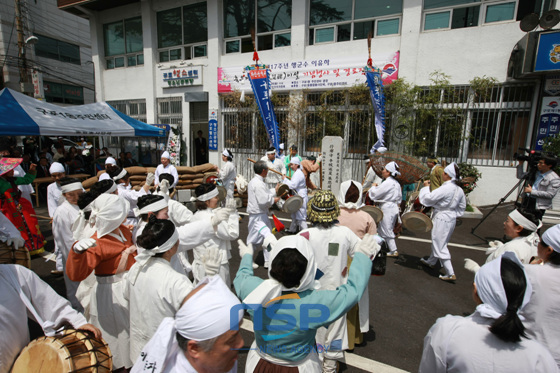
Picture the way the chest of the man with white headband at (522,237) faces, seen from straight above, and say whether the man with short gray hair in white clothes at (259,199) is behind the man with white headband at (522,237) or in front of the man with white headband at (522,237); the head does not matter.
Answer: in front

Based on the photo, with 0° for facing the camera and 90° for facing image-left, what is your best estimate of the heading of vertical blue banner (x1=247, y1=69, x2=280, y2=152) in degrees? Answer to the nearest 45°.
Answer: approximately 0°

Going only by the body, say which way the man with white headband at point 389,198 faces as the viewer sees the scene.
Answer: to the viewer's left

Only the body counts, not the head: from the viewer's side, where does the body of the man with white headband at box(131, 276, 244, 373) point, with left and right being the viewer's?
facing to the right of the viewer

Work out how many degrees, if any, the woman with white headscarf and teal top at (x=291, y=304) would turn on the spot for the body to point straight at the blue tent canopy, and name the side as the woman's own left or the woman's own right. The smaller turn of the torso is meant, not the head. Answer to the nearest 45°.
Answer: approximately 45° to the woman's own left

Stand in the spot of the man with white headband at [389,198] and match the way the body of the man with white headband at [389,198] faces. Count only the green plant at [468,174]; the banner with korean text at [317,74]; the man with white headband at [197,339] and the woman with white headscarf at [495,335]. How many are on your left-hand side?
2

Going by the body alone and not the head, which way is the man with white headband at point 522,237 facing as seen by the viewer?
to the viewer's left

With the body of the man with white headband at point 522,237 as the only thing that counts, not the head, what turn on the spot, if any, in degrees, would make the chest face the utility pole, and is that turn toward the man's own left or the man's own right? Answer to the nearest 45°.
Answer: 0° — they already face it

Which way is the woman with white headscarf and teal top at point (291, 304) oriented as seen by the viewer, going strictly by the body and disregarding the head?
away from the camera

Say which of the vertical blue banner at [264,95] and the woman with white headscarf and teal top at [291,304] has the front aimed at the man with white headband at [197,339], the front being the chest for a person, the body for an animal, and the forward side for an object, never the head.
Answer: the vertical blue banner

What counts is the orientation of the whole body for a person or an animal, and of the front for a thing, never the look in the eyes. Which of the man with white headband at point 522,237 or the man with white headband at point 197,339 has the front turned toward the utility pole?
the man with white headband at point 522,237

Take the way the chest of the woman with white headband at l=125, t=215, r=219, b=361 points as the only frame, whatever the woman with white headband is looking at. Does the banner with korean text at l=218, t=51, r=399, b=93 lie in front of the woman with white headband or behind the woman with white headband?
in front

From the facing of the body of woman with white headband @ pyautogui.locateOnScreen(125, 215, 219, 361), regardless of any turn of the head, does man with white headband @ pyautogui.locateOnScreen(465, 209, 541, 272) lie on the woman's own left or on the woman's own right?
on the woman's own right

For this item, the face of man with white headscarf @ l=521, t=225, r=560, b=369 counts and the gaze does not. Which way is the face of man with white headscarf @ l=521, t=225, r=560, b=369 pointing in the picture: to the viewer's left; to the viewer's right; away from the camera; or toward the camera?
to the viewer's left

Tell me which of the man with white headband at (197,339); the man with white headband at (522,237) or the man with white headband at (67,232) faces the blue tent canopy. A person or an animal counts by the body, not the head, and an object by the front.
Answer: the man with white headband at (522,237)
